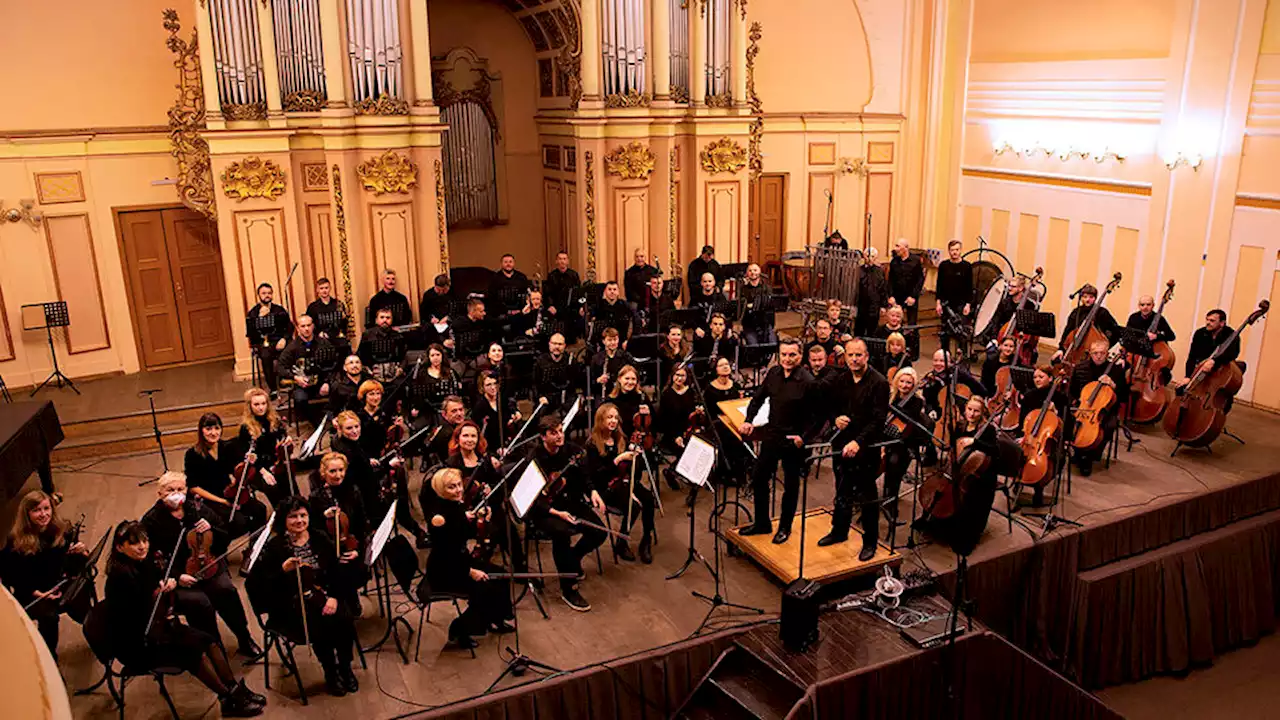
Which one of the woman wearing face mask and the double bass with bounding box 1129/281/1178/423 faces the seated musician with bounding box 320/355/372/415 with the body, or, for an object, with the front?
the double bass

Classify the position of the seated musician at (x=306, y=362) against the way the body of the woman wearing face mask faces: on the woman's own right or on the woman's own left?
on the woman's own left

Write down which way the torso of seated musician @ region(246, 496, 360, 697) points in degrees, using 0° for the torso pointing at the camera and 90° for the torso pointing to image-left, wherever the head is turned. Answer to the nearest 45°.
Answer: approximately 315°

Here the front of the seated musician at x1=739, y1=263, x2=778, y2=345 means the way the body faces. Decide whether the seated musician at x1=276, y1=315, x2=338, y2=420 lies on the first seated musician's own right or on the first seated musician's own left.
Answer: on the first seated musician's own right

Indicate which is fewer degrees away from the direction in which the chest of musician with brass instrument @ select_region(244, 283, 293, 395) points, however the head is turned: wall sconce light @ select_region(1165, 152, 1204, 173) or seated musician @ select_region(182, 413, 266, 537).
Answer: the seated musician

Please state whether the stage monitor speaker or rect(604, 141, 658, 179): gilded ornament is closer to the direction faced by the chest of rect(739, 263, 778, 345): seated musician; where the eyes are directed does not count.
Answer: the stage monitor speaker

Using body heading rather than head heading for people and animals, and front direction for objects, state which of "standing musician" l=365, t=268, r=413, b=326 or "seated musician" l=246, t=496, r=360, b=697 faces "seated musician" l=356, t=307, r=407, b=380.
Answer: "standing musician" l=365, t=268, r=413, b=326

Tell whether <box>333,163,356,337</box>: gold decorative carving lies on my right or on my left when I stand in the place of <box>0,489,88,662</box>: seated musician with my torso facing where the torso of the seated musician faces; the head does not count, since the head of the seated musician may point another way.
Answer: on my left
